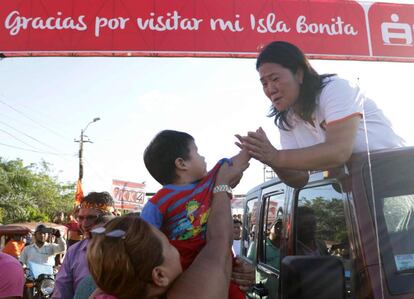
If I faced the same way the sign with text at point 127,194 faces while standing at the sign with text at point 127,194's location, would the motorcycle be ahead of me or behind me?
ahead

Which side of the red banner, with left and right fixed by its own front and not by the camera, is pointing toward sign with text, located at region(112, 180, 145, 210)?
back

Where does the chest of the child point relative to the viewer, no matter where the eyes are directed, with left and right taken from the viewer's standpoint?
facing the viewer and to the right of the viewer

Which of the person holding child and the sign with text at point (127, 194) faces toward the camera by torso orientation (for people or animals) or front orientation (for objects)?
the sign with text

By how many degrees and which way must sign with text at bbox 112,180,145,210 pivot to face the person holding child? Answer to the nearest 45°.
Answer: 0° — it already faces them

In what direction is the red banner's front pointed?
toward the camera

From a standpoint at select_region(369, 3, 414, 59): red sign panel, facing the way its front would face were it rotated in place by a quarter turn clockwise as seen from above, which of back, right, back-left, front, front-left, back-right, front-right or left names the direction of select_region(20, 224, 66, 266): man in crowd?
front

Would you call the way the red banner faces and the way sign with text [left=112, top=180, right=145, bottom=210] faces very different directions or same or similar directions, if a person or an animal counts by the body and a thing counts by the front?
same or similar directions

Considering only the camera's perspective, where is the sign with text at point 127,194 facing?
facing the viewer

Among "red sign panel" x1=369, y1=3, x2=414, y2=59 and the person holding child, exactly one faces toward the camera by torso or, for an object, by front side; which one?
the red sign panel

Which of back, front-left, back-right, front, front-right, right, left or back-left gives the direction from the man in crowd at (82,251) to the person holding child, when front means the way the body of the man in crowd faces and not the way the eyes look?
front-left

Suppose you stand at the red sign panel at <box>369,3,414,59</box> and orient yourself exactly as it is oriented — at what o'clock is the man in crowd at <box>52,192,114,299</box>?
The man in crowd is roughly at 1 o'clock from the red sign panel.

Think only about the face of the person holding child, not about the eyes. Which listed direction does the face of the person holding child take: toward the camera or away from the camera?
away from the camera

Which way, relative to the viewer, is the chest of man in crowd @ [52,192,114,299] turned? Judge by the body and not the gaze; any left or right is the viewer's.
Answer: facing the viewer and to the left of the viewer
